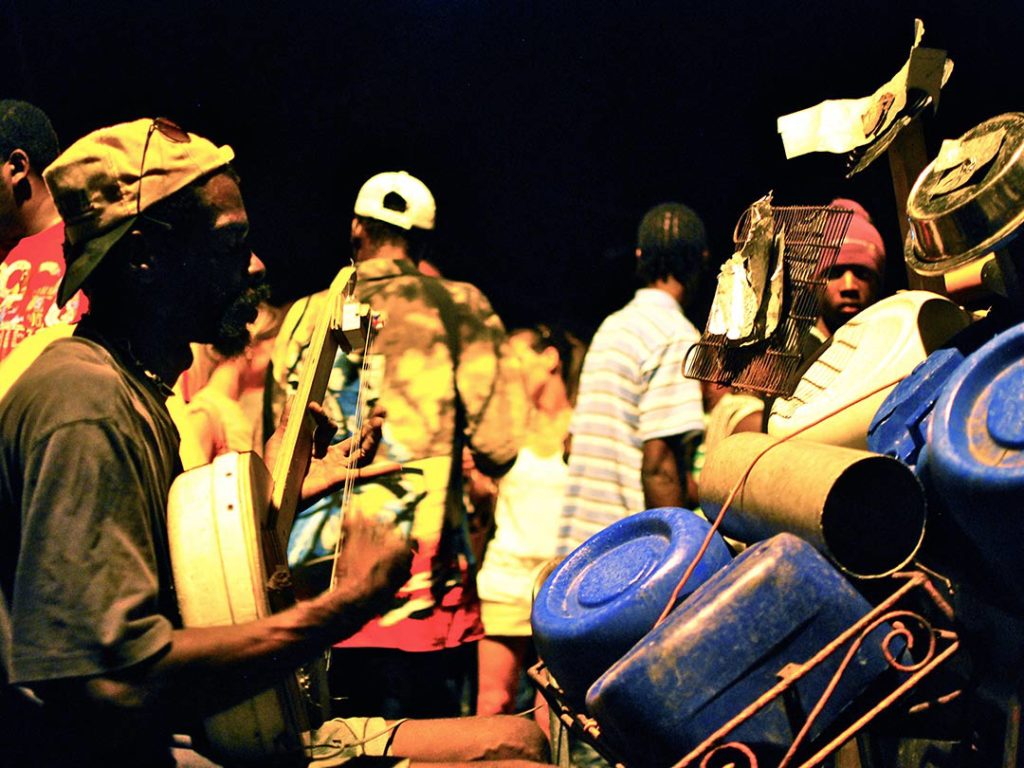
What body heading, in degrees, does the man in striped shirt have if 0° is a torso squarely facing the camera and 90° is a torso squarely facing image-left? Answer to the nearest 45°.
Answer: approximately 225°

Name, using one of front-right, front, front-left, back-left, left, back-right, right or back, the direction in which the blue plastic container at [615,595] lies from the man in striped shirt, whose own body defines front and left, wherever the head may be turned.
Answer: back-right

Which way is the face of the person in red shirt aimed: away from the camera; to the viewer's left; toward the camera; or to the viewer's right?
to the viewer's left

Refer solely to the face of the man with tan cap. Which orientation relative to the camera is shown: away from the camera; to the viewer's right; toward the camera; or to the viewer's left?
to the viewer's right

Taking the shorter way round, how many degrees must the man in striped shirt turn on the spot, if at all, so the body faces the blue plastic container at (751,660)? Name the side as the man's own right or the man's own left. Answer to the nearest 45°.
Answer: approximately 135° to the man's own right

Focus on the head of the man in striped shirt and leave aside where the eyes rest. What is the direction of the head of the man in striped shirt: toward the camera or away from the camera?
away from the camera

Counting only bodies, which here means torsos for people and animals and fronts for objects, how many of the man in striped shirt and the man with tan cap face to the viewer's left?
0

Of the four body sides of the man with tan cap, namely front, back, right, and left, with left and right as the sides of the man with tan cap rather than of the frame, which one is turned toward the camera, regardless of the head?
right
